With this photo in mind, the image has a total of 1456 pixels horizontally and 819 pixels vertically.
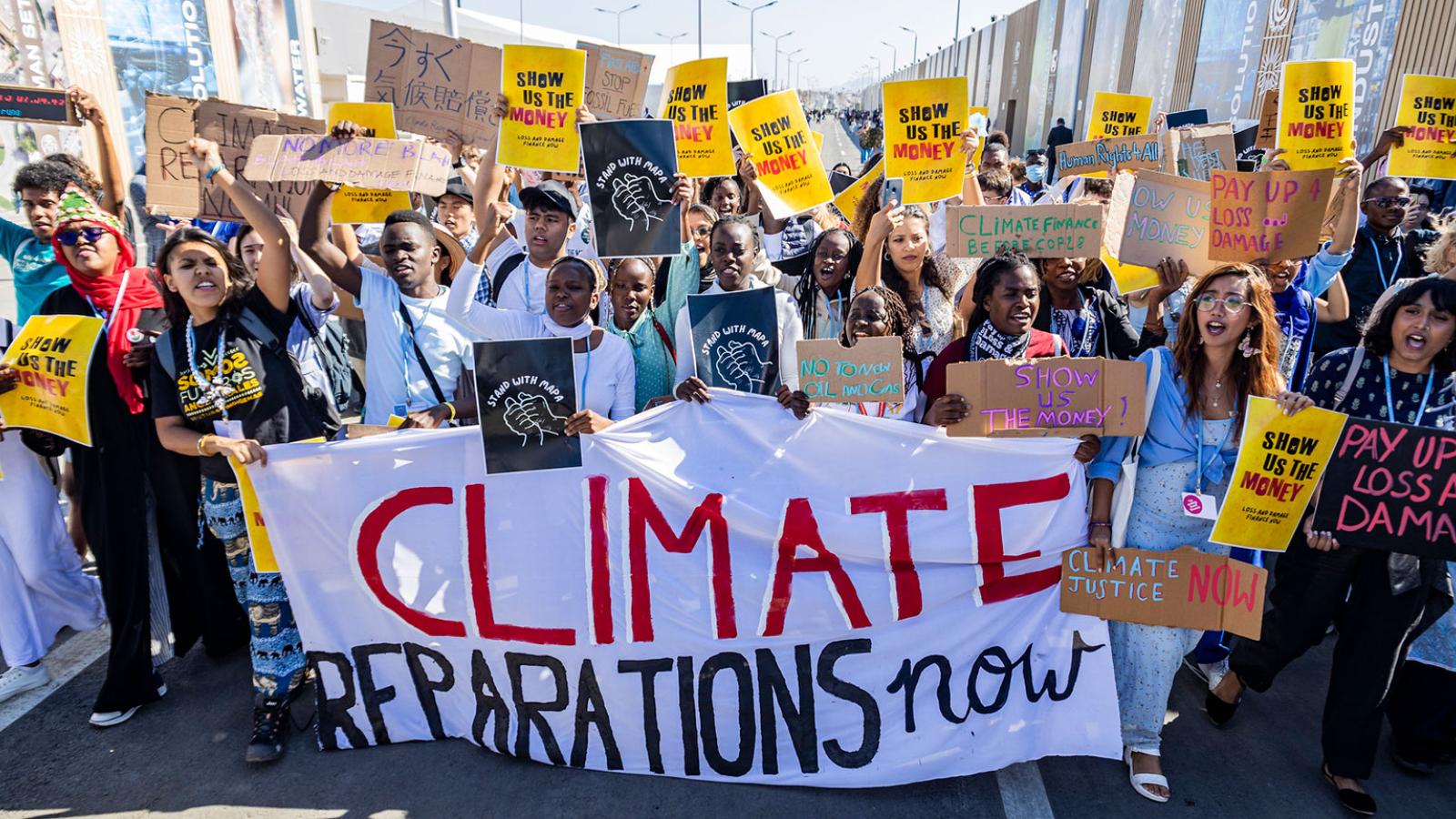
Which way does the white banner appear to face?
toward the camera
